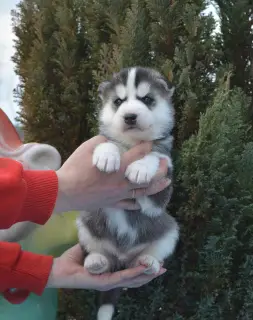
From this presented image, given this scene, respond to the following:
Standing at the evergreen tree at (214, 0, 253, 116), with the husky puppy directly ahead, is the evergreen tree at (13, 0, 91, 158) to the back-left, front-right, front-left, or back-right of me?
front-right

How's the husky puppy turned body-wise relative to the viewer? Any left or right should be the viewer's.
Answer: facing the viewer

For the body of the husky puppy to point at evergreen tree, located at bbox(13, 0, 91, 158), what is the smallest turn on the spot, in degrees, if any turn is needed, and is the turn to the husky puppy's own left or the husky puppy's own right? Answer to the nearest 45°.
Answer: approximately 135° to the husky puppy's own right

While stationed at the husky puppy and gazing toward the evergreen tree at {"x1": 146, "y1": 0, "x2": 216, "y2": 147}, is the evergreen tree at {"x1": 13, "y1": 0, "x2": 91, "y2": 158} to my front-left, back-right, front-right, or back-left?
front-left

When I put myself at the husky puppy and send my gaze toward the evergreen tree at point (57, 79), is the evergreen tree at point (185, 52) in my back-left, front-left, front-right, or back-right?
front-right
